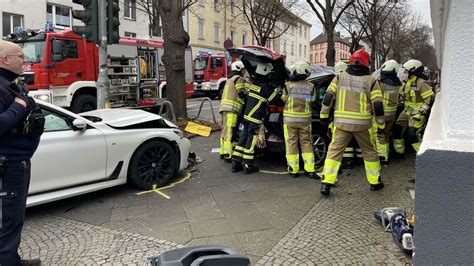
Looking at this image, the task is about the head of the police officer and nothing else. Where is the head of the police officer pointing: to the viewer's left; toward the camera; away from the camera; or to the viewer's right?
to the viewer's right

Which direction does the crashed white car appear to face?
to the viewer's right

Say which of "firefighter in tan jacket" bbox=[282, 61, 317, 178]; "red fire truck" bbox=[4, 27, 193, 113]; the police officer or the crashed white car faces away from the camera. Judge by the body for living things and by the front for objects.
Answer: the firefighter in tan jacket

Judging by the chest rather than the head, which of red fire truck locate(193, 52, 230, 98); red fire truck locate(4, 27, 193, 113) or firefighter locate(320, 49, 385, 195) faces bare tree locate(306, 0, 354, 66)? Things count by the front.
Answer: the firefighter

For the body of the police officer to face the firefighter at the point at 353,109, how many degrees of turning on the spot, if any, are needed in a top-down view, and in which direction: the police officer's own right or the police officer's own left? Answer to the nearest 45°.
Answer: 0° — they already face them

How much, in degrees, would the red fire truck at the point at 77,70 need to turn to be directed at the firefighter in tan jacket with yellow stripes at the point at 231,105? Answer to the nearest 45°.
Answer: approximately 45° to its left

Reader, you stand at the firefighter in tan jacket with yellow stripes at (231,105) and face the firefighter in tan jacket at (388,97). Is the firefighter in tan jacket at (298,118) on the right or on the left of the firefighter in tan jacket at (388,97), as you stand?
right

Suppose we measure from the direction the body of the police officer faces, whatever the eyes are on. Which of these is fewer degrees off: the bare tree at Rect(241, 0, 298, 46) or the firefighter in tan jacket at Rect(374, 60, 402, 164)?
the firefighter in tan jacket

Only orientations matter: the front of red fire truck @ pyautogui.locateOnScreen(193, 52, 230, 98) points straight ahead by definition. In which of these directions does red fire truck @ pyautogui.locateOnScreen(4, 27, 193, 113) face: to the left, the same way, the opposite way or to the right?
the same way

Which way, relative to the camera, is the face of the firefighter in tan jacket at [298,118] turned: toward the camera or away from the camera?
away from the camera

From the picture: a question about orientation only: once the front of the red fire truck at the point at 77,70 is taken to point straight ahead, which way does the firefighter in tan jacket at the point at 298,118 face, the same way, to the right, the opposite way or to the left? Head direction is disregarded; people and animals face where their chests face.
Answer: the opposite way

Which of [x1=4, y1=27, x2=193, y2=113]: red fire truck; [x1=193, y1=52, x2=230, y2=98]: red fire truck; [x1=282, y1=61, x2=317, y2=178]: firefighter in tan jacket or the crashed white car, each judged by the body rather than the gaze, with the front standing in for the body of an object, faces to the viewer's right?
the crashed white car

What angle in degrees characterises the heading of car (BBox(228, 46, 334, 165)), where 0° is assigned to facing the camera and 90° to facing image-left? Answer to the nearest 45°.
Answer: approximately 225°

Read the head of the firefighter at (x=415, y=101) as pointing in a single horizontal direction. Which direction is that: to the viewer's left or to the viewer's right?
to the viewer's left

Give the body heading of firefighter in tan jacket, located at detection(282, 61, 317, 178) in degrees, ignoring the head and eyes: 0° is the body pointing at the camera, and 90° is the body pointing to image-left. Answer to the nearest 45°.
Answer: approximately 180°

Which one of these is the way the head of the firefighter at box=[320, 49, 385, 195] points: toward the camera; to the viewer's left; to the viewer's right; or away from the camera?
away from the camera

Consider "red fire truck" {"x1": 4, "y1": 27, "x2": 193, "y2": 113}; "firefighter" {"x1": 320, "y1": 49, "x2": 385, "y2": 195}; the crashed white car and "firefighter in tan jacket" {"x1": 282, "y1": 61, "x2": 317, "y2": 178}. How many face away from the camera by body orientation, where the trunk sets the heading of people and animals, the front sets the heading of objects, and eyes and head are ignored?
2

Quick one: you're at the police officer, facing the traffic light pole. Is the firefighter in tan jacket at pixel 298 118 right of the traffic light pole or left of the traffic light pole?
right

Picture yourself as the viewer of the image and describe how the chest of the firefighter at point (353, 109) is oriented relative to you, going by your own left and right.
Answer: facing away from the viewer
